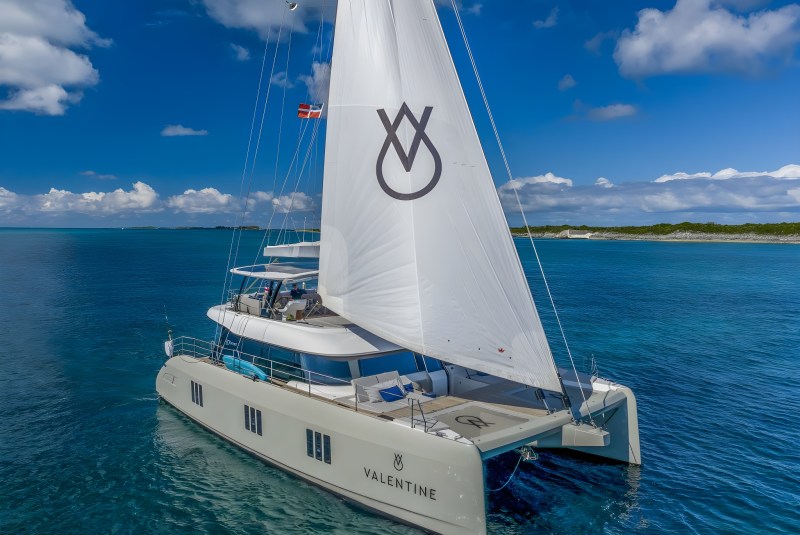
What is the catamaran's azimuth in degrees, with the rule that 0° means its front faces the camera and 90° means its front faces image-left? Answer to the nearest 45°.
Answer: approximately 315°
